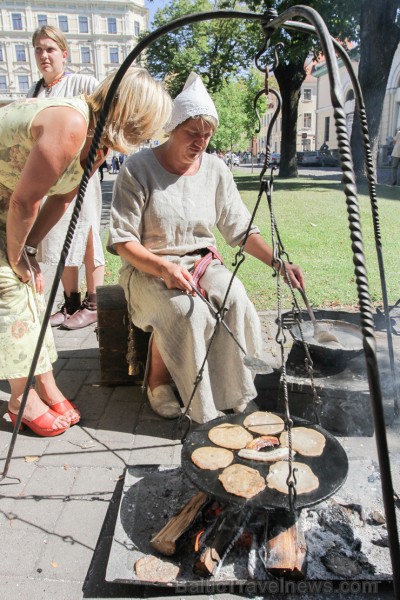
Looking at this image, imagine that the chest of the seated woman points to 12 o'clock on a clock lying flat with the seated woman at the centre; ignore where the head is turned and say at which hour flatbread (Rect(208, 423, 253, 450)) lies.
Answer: The flatbread is roughly at 1 o'clock from the seated woman.

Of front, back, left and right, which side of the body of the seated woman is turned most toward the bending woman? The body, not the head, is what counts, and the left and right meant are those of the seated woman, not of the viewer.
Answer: right

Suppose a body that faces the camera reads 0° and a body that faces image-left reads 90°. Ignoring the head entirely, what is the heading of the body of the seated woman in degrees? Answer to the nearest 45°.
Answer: approximately 315°

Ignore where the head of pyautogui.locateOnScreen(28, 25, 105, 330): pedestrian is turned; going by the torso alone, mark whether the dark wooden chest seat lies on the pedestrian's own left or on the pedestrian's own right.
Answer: on the pedestrian's own left

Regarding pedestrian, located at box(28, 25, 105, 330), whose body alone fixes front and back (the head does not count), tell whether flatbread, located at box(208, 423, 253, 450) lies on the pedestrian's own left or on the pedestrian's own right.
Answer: on the pedestrian's own left

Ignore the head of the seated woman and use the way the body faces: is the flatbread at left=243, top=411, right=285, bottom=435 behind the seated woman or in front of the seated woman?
in front

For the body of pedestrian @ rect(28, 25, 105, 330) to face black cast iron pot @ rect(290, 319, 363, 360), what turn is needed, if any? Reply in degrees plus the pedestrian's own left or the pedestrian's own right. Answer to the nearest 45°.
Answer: approximately 90° to the pedestrian's own left

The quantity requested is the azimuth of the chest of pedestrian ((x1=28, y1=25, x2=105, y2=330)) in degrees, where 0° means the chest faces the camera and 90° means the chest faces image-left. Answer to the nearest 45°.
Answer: approximately 45°

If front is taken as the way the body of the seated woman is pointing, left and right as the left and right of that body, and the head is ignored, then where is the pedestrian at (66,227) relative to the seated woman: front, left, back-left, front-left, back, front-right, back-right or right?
back

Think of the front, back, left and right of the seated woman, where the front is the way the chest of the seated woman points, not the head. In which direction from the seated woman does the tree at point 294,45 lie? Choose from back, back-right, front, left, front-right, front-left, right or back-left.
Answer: back-left

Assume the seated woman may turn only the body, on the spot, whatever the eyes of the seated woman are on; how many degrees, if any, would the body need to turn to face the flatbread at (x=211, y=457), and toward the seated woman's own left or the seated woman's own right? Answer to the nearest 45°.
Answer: approximately 45° to the seated woman's own right

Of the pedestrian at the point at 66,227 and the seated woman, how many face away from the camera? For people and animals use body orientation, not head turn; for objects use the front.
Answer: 0
